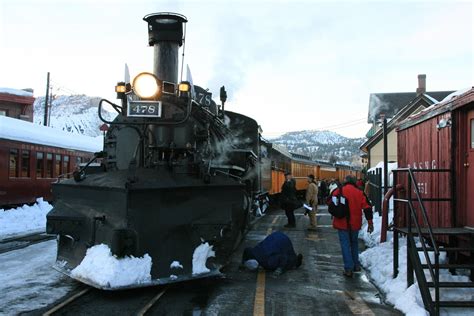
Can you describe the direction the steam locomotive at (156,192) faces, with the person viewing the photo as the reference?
facing the viewer and to the left of the viewer

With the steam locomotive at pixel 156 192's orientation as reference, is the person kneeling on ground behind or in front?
in front

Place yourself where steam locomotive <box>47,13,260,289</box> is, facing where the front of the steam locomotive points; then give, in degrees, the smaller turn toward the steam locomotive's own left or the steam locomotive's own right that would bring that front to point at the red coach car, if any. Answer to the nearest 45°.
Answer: approximately 135° to the steam locomotive's own right

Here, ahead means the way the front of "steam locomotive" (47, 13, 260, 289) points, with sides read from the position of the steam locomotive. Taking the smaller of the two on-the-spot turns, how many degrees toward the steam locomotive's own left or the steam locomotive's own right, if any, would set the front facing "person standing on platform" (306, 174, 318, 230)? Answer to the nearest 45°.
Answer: approximately 180°

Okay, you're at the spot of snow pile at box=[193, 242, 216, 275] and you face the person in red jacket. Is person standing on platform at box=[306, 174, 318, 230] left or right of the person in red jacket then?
left

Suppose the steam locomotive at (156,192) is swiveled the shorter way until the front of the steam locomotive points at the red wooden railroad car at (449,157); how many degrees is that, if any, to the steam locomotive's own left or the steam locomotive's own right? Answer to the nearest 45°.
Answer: approximately 135° to the steam locomotive's own left

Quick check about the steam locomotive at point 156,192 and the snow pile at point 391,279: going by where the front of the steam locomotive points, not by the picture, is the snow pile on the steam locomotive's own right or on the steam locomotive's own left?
on the steam locomotive's own left

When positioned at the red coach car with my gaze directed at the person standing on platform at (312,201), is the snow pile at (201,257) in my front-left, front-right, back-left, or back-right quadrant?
front-right
